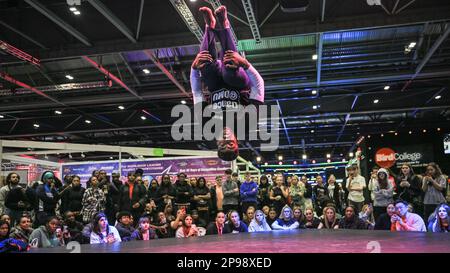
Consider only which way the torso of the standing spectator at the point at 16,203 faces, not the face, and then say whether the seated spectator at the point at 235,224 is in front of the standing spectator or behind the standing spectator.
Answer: in front

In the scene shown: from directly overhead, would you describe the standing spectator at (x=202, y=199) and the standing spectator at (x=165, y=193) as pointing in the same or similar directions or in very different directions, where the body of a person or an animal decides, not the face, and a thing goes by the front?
same or similar directions

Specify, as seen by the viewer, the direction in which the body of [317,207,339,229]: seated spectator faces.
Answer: toward the camera

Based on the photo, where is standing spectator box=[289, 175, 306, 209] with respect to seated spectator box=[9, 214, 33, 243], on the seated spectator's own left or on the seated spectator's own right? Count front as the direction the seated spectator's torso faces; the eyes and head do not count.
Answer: on the seated spectator's own left

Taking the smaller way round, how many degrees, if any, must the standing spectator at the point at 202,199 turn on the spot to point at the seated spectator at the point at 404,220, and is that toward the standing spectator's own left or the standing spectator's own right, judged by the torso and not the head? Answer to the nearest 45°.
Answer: approximately 45° to the standing spectator's own left

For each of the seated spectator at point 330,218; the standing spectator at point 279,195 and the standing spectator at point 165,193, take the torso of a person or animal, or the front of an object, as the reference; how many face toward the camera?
3

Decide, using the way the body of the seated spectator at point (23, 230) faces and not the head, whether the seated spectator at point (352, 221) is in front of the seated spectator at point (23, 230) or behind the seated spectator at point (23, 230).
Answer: in front

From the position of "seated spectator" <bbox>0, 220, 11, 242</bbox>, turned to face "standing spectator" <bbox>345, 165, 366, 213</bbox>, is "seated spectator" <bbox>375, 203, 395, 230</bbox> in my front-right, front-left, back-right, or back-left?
front-right

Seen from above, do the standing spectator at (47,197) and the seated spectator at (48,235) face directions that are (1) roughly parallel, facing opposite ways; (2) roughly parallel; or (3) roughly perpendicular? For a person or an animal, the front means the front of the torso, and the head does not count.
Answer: roughly parallel

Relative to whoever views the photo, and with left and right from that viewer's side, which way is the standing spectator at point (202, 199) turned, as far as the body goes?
facing the viewer

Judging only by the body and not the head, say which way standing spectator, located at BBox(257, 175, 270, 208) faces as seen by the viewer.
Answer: toward the camera

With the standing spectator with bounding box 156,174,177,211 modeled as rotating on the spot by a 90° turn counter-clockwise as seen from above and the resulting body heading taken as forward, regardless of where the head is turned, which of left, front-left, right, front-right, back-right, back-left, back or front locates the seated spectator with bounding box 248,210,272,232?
front-right

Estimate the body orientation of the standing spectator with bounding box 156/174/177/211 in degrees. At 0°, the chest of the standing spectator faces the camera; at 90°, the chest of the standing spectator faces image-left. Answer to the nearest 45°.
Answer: approximately 0°
